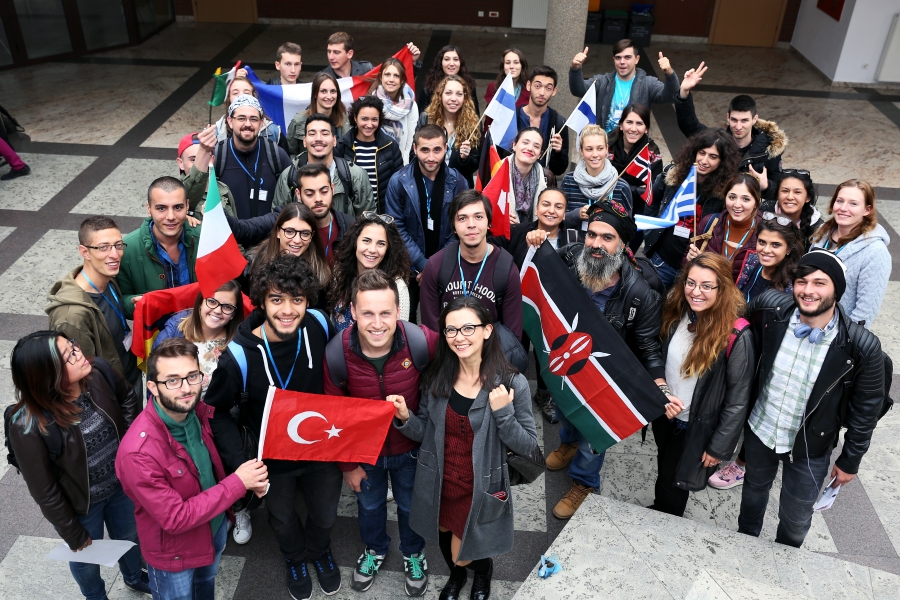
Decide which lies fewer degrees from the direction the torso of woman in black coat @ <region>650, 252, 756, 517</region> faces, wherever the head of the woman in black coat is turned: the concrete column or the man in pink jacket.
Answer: the man in pink jacket

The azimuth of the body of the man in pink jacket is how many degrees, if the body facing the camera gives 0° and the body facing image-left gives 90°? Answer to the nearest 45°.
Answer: approximately 315°

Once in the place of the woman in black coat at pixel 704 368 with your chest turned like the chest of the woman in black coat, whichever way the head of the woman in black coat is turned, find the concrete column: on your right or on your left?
on your right

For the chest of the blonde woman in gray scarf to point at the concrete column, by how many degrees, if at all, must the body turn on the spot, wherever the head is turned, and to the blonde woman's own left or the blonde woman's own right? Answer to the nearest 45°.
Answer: approximately 180°

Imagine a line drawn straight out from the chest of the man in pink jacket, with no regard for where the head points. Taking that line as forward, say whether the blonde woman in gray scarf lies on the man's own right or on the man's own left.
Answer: on the man's own left

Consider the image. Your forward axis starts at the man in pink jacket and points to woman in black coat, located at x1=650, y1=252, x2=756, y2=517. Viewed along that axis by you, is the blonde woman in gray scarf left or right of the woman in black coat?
left

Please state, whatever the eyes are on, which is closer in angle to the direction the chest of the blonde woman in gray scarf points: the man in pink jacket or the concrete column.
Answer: the man in pink jacket

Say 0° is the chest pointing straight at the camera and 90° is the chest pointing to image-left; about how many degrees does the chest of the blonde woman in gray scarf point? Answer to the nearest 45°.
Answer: approximately 0°
